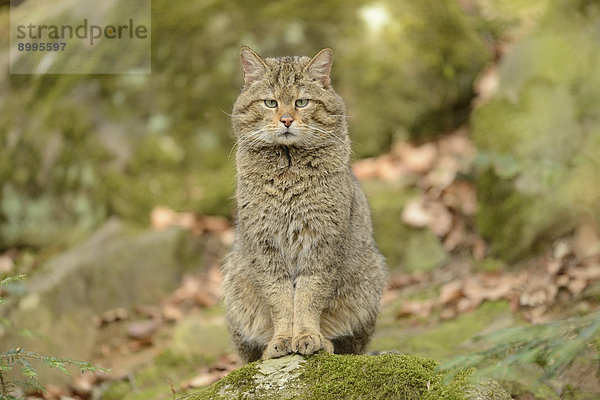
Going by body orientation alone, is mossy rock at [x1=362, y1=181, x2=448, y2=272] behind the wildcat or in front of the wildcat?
behind

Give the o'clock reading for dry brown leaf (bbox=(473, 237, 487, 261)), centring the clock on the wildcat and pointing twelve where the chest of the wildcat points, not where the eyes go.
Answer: The dry brown leaf is roughly at 7 o'clock from the wildcat.

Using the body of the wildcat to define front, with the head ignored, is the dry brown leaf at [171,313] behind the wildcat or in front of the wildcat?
behind

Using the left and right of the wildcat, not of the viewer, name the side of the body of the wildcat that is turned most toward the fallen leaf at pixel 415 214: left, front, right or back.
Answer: back

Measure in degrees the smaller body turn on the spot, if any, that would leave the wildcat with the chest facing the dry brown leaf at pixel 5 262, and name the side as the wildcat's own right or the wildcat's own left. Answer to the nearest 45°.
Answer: approximately 135° to the wildcat's own right

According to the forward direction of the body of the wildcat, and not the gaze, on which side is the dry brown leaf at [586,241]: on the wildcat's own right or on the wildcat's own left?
on the wildcat's own left

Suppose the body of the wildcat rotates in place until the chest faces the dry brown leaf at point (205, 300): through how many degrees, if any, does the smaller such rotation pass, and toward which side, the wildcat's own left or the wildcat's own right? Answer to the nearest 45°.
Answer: approximately 180°

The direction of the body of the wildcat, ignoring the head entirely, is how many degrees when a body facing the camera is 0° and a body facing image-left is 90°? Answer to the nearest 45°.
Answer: approximately 0°

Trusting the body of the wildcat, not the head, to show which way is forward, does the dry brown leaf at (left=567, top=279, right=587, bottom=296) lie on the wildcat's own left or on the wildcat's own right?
on the wildcat's own left

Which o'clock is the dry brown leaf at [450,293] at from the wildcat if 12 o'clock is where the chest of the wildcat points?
The dry brown leaf is roughly at 7 o'clock from the wildcat.

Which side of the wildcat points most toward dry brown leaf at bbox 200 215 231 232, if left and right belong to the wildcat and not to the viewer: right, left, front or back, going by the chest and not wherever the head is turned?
back
